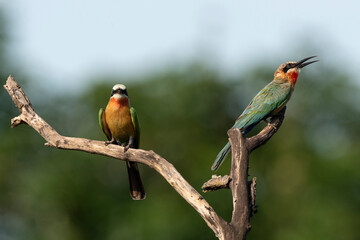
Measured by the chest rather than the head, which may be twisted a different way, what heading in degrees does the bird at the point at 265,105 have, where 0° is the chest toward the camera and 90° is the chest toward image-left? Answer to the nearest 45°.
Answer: approximately 270°

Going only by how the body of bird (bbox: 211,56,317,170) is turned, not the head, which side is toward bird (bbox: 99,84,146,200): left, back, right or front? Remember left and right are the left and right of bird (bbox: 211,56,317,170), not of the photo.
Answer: back

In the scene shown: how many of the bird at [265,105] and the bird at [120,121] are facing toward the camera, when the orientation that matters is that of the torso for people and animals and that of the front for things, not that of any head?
1

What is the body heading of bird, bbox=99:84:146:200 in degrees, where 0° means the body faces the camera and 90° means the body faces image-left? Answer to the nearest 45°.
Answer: approximately 0°

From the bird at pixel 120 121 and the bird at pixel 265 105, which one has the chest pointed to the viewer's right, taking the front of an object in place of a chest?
the bird at pixel 265 105

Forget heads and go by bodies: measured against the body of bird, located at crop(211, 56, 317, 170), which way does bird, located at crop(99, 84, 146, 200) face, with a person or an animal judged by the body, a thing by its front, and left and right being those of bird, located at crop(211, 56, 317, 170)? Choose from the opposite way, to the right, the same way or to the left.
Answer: to the right

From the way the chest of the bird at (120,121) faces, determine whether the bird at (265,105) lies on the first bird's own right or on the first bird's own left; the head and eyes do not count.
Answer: on the first bird's own left
